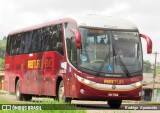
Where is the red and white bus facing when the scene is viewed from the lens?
facing the viewer and to the right of the viewer
